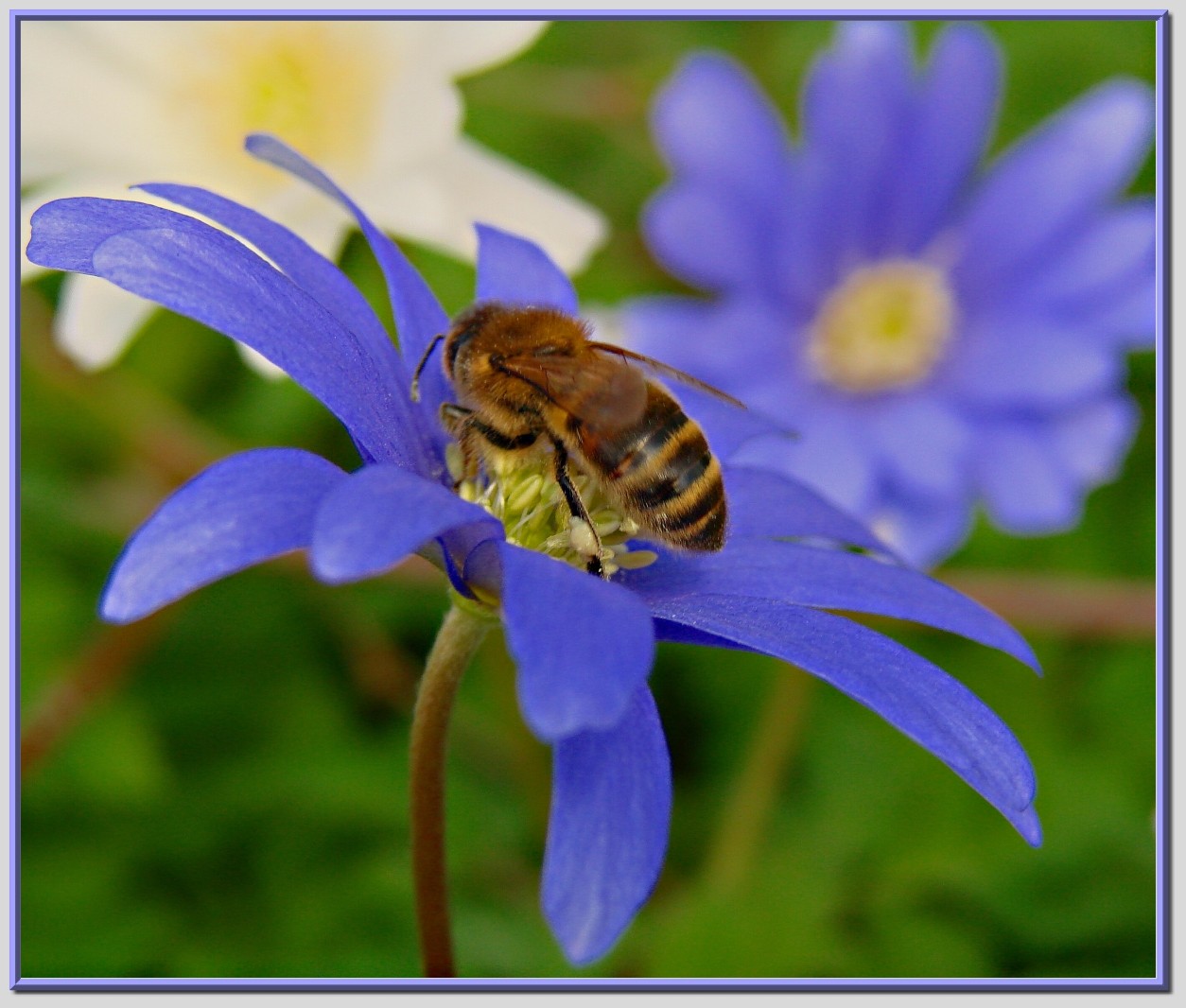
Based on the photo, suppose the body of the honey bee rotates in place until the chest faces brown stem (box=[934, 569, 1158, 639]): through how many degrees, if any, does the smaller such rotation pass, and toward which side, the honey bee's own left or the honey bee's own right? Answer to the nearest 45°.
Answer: approximately 135° to the honey bee's own right

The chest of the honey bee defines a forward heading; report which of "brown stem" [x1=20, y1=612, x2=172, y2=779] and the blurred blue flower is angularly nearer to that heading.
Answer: the brown stem

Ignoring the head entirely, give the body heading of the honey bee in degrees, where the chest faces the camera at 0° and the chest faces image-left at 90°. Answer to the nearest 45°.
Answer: approximately 90°

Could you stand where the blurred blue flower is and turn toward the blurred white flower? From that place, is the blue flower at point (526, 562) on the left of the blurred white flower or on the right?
left

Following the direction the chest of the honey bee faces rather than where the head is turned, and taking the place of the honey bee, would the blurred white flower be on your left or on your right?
on your right

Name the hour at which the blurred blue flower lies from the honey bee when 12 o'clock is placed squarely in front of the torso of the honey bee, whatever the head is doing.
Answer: The blurred blue flower is roughly at 4 o'clock from the honey bee.
